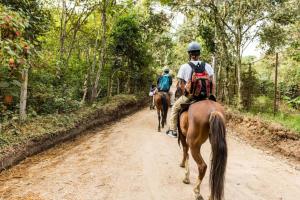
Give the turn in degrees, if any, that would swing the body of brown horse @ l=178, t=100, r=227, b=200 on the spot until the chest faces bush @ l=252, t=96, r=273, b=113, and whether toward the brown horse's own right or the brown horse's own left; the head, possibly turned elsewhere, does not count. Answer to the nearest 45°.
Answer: approximately 45° to the brown horse's own right

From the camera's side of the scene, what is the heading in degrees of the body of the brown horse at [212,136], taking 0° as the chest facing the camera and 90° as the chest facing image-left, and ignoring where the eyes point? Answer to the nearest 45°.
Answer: approximately 135°
